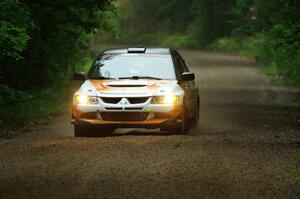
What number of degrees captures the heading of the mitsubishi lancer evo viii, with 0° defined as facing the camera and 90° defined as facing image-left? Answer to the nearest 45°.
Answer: approximately 0°
